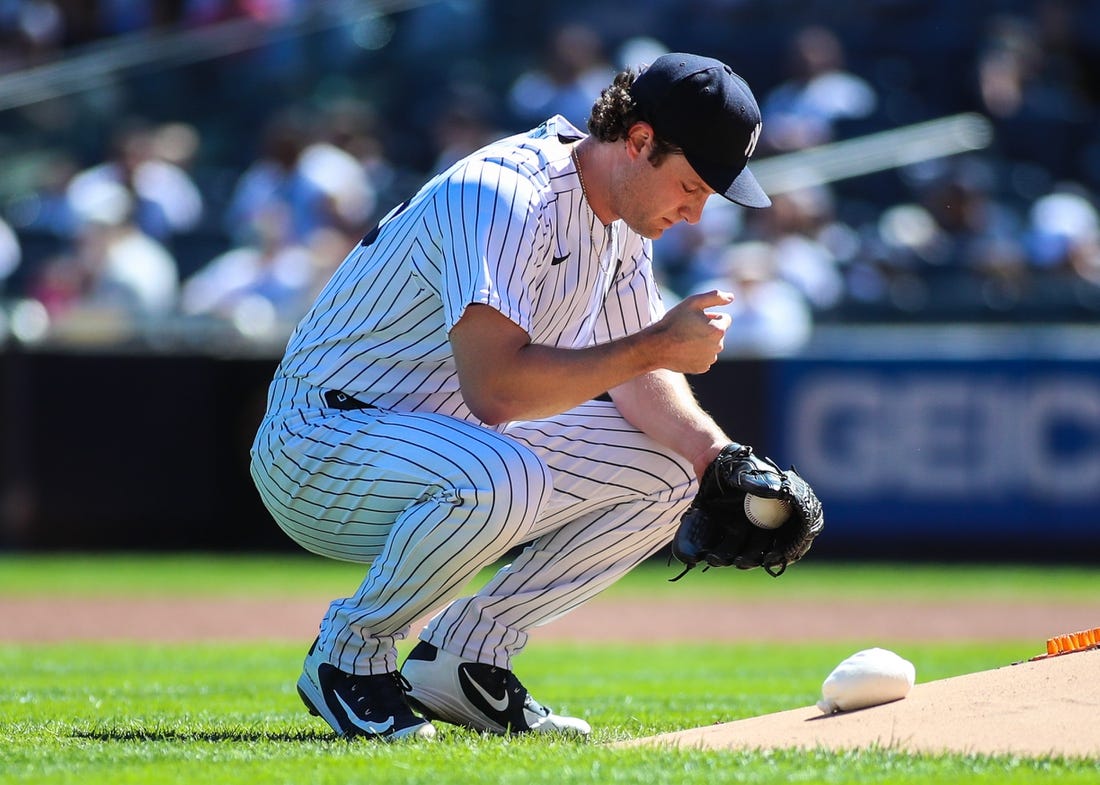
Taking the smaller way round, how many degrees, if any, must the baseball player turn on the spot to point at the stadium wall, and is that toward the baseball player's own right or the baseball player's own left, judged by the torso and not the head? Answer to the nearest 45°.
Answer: approximately 135° to the baseball player's own left
